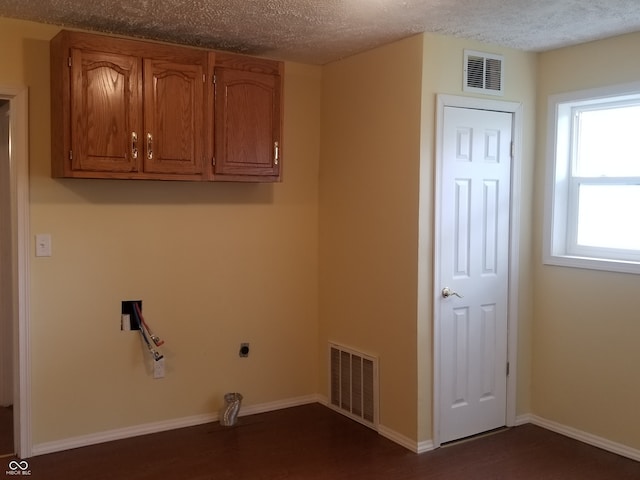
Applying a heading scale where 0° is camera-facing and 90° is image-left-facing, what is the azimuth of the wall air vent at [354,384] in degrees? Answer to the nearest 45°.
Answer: approximately 45°

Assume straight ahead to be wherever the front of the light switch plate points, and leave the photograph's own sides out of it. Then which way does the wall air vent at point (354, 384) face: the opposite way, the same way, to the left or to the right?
to the right

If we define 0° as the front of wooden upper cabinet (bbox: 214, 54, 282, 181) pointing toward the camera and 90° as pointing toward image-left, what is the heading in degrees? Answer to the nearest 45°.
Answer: approximately 0°

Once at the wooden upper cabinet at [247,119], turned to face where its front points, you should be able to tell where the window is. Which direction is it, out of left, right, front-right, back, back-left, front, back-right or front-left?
left

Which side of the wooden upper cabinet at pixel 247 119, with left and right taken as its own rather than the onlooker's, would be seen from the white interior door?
left

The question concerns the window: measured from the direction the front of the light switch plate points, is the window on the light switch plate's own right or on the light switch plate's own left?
on the light switch plate's own left

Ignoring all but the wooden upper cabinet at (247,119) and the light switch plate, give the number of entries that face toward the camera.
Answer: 2

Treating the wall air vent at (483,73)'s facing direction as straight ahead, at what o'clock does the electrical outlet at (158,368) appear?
The electrical outlet is roughly at 4 o'clock from the wall air vent.
